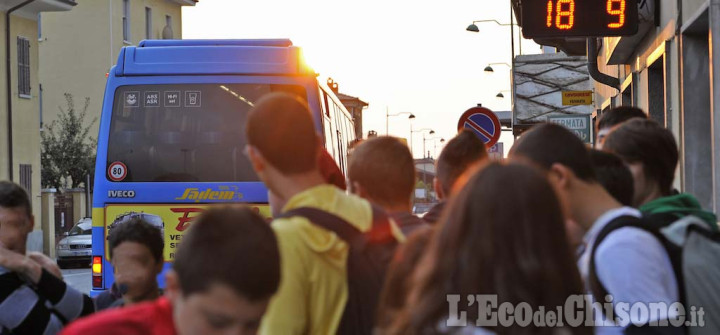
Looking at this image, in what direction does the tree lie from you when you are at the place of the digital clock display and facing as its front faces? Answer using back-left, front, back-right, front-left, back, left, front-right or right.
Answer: back-right

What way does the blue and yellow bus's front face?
away from the camera

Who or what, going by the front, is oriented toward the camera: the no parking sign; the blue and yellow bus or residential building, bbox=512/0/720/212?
the no parking sign

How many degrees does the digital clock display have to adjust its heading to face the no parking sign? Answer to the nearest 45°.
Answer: approximately 180°

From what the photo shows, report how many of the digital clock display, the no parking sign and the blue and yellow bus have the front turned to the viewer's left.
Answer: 0

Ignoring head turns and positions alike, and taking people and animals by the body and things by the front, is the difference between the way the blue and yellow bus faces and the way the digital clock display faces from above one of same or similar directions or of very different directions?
very different directions

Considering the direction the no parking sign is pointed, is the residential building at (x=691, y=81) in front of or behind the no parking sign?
in front

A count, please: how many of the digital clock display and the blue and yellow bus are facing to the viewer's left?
0

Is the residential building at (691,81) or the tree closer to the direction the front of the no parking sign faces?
the residential building

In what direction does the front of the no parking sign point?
toward the camera

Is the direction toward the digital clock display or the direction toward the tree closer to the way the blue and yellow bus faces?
the tree

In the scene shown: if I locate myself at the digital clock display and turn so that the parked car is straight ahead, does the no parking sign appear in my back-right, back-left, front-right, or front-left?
front-right

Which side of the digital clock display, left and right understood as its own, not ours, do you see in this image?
front

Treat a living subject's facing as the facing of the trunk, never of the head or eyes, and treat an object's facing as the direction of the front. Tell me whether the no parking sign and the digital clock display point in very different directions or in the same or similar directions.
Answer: same or similar directions

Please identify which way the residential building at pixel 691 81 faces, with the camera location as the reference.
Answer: facing to the left of the viewer

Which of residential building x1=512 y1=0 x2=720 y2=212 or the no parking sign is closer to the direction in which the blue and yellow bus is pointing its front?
the no parking sign
